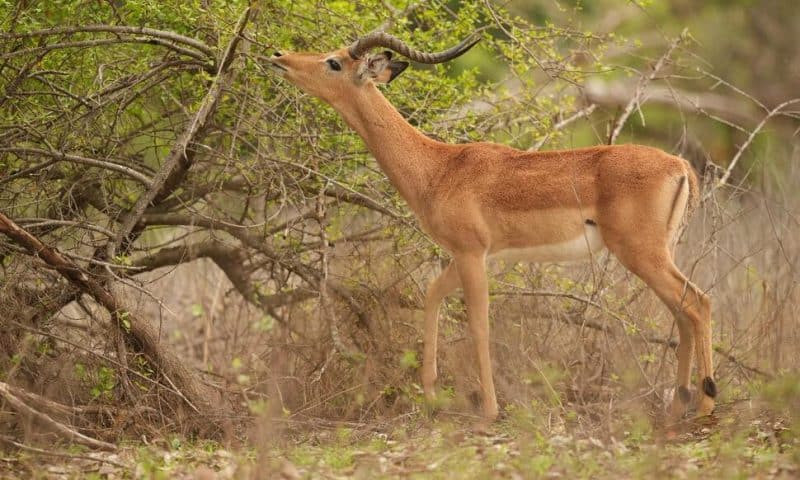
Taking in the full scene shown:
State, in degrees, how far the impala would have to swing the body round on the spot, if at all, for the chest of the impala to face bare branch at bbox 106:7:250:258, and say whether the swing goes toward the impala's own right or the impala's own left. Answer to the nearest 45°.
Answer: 0° — it already faces it

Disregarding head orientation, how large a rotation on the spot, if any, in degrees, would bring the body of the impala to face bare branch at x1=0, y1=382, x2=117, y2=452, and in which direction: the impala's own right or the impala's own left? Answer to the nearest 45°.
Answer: approximately 45° to the impala's own left

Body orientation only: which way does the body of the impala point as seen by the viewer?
to the viewer's left

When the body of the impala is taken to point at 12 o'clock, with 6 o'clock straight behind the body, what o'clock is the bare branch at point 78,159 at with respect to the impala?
The bare branch is roughly at 12 o'clock from the impala.

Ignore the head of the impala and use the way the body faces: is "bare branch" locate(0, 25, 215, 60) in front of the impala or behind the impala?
in front
